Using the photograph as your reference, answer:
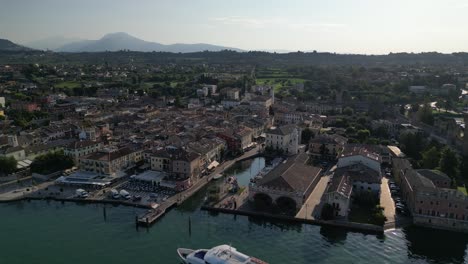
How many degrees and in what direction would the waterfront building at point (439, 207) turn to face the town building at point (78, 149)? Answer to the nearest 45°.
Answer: approximately 90° to its right

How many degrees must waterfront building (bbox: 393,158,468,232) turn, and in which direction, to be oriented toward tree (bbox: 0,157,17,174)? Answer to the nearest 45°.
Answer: approximately 90° to its right

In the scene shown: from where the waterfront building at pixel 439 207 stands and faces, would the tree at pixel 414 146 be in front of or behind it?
behind

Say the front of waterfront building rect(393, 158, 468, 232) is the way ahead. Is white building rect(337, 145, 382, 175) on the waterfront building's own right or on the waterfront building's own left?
on the waterfront building's own right

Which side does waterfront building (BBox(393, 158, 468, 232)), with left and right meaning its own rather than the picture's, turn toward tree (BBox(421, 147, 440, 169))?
back

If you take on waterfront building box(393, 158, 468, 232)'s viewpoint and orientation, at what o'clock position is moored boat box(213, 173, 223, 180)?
The moored boat is roughly at 3 o'clock from the waterfront building.

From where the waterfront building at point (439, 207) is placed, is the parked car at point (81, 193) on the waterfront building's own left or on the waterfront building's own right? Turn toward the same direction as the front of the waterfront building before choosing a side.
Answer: on the waterfront building's own right

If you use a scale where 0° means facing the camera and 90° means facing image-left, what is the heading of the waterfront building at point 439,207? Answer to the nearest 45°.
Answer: approximately 0°

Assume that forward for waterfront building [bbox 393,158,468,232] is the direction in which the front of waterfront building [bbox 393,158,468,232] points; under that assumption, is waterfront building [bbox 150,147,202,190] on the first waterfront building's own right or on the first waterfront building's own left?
on the first waterfront building's own right

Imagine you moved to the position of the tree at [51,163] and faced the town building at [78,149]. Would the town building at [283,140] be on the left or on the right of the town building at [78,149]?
right

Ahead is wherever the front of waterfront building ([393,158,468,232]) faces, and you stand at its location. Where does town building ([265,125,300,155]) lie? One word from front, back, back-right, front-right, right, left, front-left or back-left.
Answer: back-right

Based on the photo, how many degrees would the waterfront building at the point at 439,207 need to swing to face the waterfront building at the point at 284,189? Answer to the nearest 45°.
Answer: approximately 90° to its right
